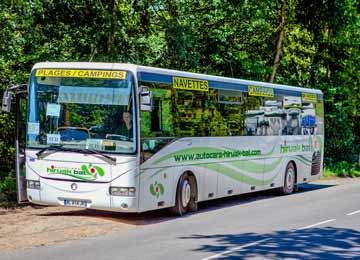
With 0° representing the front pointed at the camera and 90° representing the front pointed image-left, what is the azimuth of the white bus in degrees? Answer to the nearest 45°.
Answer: approximately 45°
